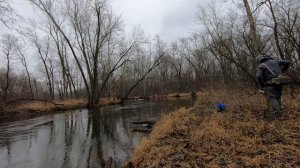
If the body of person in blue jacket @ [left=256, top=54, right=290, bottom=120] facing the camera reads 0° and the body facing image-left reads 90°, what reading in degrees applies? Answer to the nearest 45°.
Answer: approximately 135°
